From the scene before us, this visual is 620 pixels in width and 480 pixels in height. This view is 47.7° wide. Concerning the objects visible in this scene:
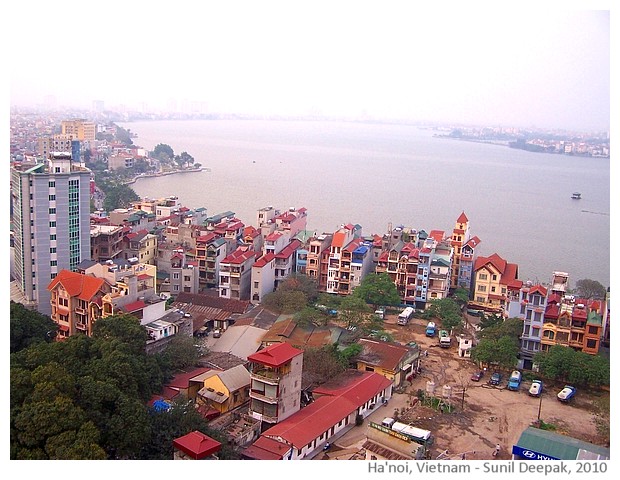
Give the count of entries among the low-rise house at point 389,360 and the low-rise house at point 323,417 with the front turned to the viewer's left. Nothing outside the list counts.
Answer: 0

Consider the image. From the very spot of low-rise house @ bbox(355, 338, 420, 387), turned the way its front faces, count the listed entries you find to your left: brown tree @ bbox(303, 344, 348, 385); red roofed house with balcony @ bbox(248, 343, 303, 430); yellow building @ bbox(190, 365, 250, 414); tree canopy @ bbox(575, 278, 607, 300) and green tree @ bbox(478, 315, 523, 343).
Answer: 2

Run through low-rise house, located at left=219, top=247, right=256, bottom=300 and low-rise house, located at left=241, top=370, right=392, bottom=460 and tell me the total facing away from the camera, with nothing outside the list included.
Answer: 0

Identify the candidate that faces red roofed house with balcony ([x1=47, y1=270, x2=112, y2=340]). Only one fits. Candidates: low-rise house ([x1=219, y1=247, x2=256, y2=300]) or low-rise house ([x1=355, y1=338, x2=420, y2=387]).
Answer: low-rise house ([x1=219, y1=247, x2=256, y2=300])

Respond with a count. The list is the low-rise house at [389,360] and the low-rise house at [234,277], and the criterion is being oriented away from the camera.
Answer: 0

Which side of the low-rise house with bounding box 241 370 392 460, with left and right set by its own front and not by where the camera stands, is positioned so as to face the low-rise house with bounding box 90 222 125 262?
back

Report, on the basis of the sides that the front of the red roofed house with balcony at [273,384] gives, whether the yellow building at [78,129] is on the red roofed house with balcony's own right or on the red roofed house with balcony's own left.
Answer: on the red roofed house with balcony's own right

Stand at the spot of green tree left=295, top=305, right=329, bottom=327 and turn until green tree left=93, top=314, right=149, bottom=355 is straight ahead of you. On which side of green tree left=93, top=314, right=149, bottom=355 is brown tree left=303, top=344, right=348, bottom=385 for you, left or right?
left

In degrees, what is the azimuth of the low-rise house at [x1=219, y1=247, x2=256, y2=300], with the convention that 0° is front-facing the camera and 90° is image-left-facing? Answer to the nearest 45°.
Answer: approximately 45°

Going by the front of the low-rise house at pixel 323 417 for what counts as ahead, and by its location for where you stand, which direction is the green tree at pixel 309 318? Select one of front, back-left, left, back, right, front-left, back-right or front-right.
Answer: back-left

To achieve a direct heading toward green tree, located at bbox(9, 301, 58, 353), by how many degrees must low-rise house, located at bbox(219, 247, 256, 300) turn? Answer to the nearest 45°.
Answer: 0° — it already faces it

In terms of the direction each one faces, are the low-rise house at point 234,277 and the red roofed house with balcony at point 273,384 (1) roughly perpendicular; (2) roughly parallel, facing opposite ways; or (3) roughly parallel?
roughly parallel
